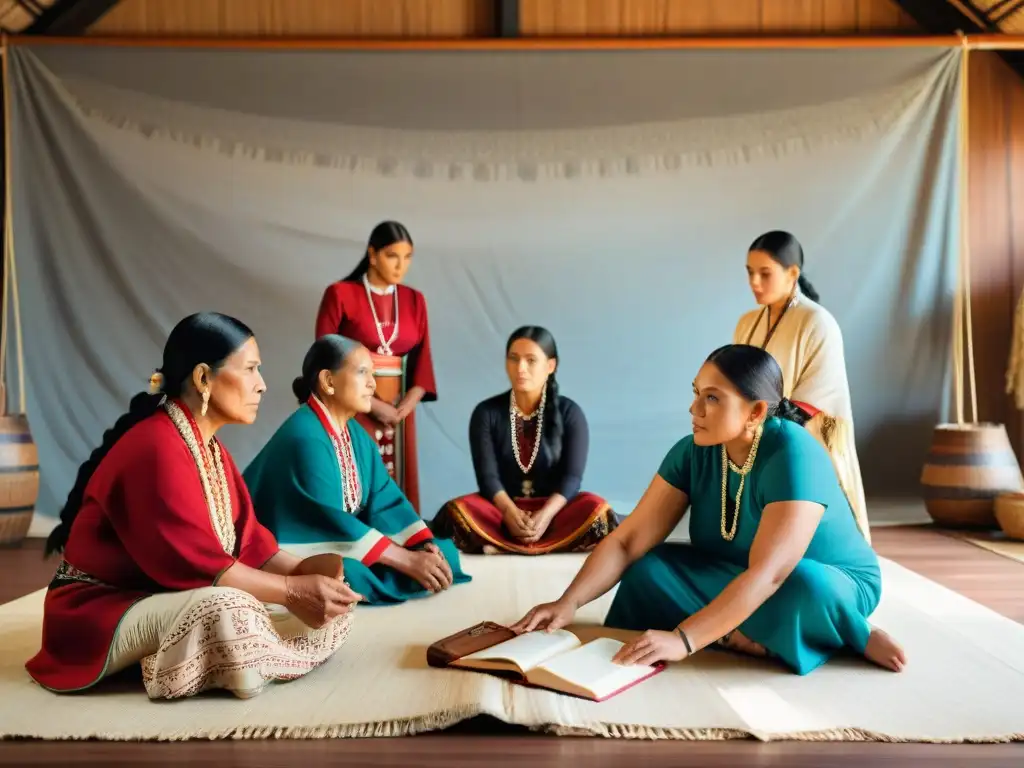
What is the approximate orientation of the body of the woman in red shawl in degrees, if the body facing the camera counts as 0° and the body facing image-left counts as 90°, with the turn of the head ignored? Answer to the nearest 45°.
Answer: approximately 270°

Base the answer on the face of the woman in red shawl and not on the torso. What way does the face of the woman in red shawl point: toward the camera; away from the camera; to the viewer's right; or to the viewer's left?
to the viewer's right

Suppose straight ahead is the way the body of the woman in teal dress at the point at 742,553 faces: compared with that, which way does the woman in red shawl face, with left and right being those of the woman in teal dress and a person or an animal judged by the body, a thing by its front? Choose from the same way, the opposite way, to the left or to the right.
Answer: the opposite way

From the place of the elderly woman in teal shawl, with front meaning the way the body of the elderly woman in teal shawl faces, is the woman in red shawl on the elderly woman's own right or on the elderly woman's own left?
on the elderly woman's own right

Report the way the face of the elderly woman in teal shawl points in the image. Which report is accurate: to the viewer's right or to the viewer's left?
to the viewer's right

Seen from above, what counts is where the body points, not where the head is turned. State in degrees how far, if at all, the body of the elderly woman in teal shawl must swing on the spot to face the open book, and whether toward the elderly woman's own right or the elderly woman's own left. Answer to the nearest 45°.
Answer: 0° — they already face it

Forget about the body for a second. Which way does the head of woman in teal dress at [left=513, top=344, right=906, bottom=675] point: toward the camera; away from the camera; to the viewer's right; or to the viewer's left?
to the viewer's left

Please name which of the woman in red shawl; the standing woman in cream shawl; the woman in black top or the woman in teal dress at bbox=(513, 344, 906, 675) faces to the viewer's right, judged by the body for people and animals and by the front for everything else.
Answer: the woman in red shawl
